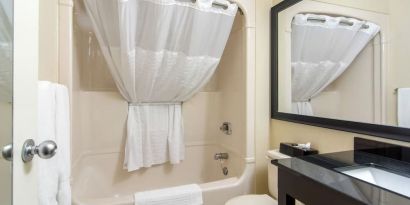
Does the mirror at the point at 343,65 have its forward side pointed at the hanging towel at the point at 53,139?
yes

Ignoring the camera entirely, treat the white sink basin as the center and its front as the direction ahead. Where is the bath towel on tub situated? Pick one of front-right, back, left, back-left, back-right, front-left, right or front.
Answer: front-right

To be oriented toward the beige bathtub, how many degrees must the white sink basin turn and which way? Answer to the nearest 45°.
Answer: approximately 45° to its right

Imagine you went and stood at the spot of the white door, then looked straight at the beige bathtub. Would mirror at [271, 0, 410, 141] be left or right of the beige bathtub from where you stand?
right

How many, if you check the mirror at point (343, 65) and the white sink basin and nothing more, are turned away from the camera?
0

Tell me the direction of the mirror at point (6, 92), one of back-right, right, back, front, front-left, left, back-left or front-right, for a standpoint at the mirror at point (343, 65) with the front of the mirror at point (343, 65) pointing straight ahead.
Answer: front

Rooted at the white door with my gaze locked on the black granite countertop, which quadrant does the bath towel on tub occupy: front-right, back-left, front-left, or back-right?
front-left

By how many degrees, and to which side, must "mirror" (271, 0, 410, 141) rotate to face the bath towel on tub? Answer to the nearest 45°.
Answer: approximately 45° to its right

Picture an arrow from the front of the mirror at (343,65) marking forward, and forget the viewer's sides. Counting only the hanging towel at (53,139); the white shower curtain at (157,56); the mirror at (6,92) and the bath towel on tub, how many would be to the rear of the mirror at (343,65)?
0

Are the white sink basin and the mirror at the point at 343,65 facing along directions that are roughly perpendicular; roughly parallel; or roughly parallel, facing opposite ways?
roughly parallel

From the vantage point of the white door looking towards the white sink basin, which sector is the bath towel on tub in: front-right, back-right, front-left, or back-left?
front-left

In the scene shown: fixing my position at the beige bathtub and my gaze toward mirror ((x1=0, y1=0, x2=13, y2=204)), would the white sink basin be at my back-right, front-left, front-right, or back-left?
front-left

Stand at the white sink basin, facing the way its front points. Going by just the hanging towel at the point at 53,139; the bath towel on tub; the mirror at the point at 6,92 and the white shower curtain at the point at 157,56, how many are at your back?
0

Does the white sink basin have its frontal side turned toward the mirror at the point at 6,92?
yes

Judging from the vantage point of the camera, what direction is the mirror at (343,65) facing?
facing the viewer and to the left of the viewer

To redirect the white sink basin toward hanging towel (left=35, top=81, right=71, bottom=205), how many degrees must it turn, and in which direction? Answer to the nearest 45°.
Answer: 0° — it already faces it

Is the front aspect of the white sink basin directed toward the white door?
yes
